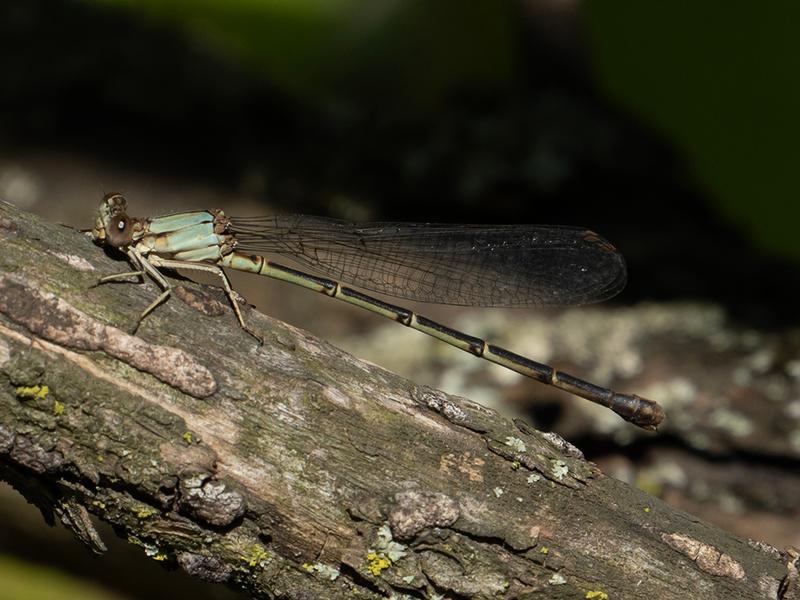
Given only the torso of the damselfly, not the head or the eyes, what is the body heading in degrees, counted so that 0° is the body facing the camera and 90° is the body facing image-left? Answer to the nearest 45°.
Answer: approximately 90°
